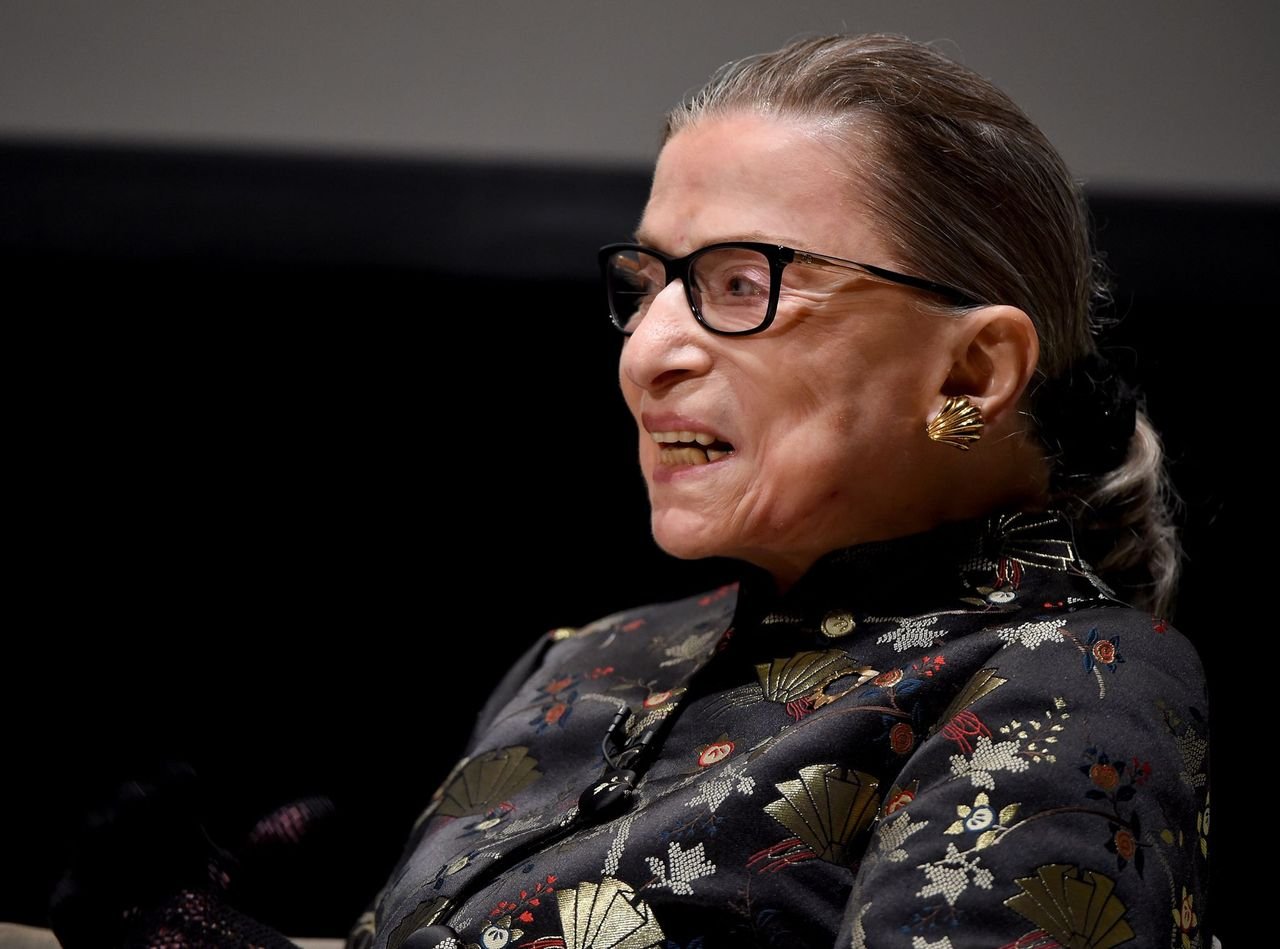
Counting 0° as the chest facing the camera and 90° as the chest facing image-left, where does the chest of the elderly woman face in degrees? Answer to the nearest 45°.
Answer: approximately 45°

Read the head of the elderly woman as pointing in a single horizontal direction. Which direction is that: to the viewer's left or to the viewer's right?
to the viewer's left
